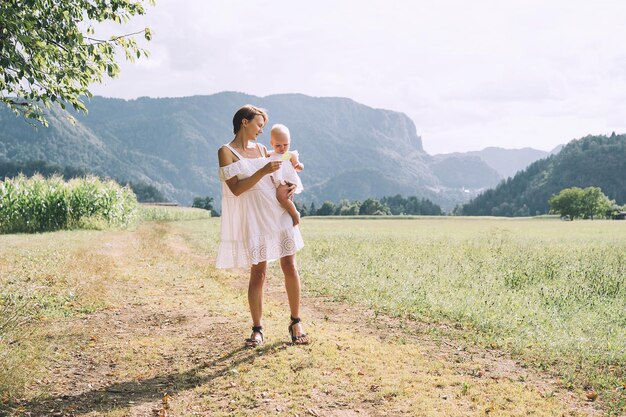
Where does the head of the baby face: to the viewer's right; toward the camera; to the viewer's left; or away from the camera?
toward the camera
